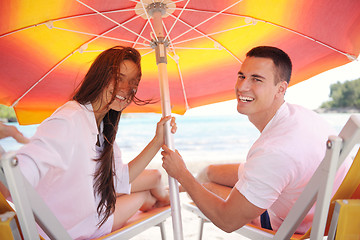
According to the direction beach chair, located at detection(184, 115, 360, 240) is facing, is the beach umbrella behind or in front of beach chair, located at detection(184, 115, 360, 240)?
in front

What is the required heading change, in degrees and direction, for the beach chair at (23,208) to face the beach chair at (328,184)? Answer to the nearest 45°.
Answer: approximately 45° to its right

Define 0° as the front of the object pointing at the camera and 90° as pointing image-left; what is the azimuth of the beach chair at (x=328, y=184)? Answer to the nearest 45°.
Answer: approximately 135°

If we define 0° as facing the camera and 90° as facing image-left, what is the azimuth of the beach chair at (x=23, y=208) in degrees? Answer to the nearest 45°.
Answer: approximately 225°

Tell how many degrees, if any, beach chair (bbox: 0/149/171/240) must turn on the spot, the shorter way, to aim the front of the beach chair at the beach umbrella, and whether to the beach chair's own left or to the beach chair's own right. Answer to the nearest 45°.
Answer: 0° — it already faces it

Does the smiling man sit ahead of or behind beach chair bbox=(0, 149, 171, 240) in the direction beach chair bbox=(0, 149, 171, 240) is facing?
ahead
